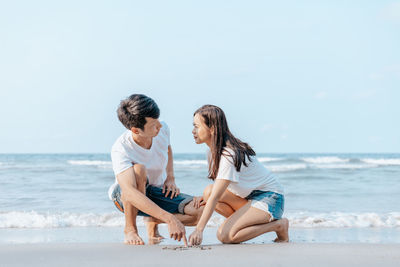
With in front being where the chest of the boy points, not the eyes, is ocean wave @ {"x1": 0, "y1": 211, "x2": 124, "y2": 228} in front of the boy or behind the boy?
behind

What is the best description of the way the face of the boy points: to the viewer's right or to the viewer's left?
to the viewer's right

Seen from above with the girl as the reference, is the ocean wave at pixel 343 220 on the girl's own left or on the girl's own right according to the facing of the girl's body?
on the girl's own right

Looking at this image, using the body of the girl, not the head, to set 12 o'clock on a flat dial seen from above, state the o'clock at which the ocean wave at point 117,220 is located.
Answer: The ocean wave is roughly at 2 o'clock from the girl.

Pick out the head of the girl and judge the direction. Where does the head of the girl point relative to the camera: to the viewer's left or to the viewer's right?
to the viewer's left

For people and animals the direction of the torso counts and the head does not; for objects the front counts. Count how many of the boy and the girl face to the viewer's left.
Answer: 1

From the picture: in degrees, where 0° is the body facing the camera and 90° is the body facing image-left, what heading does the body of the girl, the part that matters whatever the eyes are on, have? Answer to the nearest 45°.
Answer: approximately 90°
